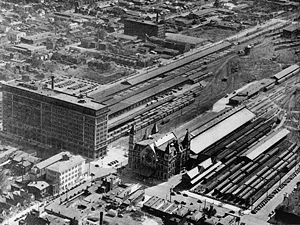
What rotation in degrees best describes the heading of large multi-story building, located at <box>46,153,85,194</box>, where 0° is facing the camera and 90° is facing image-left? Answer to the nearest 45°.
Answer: approximately 315°

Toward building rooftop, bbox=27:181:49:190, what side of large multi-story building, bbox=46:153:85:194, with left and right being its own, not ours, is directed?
right
